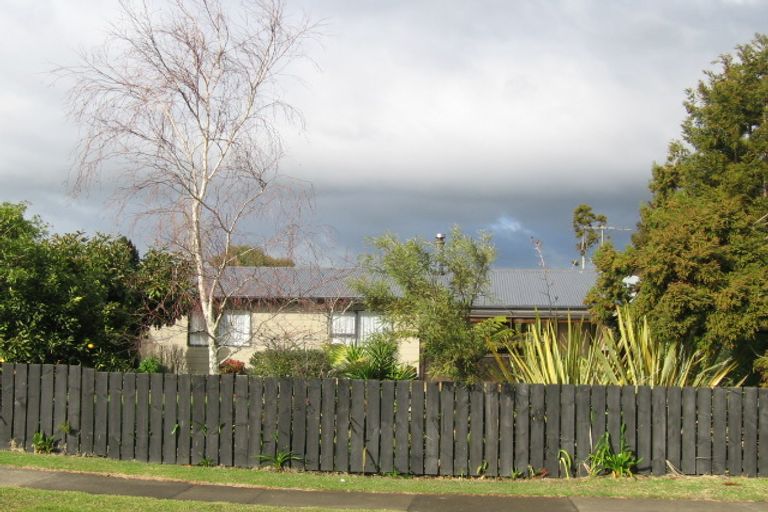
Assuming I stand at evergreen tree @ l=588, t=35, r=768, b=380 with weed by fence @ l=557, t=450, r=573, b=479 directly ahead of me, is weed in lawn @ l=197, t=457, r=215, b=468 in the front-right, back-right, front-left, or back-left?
front-right

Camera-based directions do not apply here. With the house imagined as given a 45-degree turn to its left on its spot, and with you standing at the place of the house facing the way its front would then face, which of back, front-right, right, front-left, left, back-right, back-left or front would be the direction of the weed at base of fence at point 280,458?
front-right

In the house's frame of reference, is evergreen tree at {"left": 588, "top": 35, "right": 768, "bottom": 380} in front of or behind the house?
in front

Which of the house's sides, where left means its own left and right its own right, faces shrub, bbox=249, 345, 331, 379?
front

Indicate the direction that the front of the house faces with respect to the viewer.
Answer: facing the viewer

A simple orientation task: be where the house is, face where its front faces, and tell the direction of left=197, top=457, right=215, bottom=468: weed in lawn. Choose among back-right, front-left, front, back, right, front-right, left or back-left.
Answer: front

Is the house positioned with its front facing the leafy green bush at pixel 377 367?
yes

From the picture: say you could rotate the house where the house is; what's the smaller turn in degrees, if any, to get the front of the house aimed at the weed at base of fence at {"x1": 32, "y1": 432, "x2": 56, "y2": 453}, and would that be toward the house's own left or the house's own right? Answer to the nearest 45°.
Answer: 0° — it already faces it

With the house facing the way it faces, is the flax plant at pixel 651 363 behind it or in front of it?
in front

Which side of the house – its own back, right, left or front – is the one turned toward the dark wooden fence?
front
